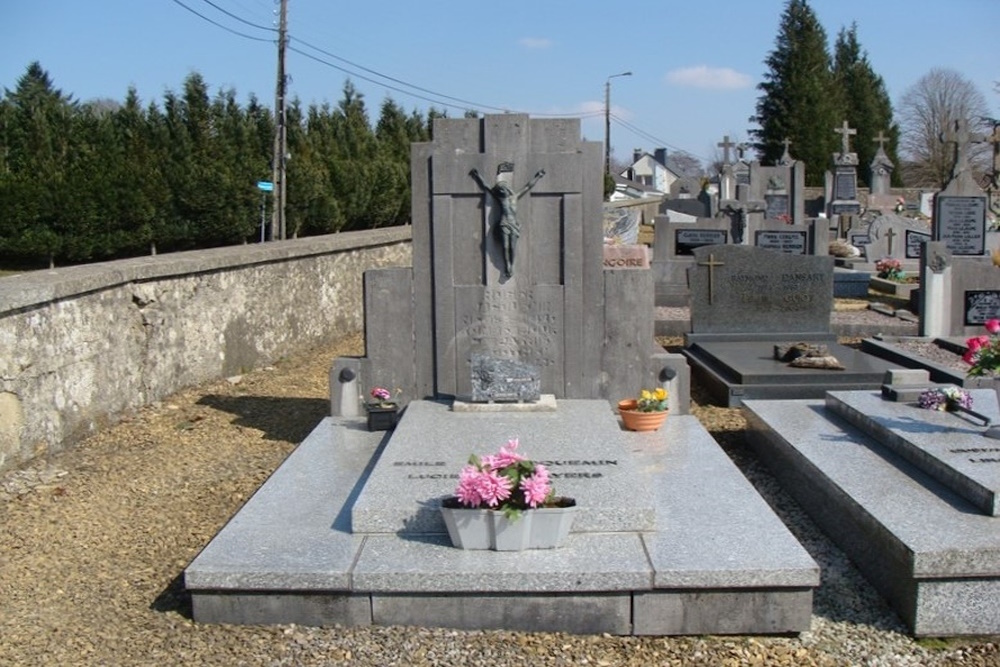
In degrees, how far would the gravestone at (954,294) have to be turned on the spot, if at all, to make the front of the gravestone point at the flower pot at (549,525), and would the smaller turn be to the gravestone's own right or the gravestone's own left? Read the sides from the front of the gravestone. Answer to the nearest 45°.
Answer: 0° — it already faces it

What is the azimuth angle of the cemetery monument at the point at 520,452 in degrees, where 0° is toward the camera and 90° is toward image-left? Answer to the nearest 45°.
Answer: approximately 0°

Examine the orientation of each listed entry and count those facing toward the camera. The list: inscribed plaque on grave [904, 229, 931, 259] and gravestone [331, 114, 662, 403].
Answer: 2

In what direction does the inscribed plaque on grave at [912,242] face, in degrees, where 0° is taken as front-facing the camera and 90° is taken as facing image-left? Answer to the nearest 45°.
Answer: approximately 0°

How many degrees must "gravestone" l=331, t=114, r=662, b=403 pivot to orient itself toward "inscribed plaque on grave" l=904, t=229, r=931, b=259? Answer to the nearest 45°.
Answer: approximately 135° to its left

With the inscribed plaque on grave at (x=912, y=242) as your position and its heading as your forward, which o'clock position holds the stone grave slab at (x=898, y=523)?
The stone grave slab is roughly at 12 o'clock from the inscribed plaque on grave.
